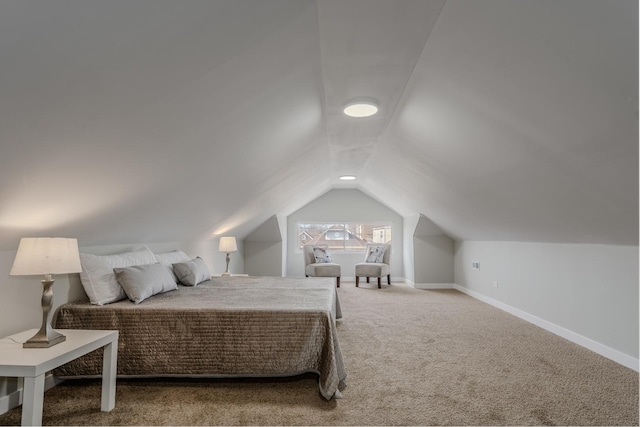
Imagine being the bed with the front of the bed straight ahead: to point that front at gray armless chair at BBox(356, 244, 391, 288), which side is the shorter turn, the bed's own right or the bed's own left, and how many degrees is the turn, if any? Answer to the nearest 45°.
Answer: approximately 45° to the bed's own left

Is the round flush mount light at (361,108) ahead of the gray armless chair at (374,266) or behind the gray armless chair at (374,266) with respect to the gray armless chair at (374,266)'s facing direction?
ahead

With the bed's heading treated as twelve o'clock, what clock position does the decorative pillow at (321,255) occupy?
The decorative pillow is roughly at 10 o'clock from the bed.

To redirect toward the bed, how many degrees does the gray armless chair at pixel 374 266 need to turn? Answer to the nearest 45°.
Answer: approximately 45° to its left

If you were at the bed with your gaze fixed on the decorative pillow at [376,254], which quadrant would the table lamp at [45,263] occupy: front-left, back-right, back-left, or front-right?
back-left

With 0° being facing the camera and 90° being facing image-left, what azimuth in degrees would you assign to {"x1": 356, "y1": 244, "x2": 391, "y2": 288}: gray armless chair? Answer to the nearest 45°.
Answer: approximately 45°

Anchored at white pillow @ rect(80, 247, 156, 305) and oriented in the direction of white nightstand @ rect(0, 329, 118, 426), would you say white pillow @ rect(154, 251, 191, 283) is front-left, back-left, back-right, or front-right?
back-left

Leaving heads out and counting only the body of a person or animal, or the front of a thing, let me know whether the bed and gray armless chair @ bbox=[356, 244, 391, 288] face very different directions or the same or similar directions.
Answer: very different directions

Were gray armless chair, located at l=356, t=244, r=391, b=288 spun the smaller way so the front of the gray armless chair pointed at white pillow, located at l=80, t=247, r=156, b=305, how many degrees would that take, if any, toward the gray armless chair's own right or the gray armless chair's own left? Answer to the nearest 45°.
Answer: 0° — it already faces it

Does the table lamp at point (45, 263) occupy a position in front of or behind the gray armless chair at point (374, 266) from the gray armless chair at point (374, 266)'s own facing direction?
in front

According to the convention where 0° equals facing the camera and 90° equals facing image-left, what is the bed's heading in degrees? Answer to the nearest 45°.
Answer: approximately 270°

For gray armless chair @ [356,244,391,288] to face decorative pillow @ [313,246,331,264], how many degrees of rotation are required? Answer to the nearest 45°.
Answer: approximately 45° to its right

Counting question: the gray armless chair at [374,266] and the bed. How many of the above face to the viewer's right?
1

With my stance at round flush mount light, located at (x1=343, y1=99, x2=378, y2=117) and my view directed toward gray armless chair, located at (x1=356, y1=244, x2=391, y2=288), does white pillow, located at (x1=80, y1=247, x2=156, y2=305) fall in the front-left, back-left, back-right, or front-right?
back-left
